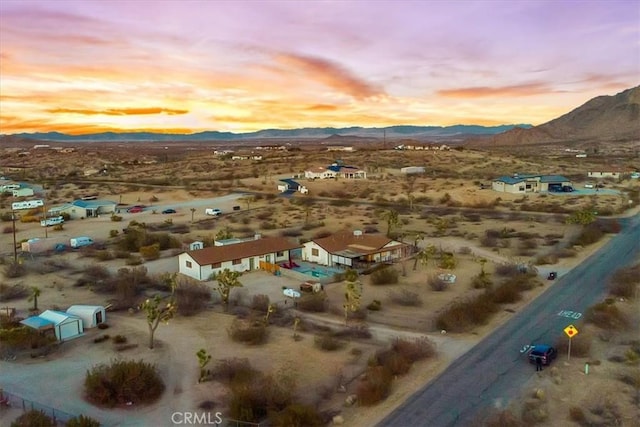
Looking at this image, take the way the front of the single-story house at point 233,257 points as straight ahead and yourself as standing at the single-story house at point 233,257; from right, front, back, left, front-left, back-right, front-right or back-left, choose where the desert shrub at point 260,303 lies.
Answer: front-right

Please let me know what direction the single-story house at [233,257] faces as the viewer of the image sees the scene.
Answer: facing the viewer and to the right of the viewer

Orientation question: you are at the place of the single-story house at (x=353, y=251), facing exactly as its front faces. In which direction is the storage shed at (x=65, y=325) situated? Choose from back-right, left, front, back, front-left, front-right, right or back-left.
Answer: right

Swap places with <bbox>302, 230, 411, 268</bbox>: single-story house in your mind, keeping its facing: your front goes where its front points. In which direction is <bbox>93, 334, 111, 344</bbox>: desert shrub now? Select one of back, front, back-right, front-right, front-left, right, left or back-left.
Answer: right

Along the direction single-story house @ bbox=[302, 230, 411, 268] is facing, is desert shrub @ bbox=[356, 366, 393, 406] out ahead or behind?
ahead

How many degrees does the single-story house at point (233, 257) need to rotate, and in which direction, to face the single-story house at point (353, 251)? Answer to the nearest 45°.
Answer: approximately 45° to its left

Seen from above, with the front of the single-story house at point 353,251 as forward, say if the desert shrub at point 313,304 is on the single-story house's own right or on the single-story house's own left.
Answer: on the single-story house's own right

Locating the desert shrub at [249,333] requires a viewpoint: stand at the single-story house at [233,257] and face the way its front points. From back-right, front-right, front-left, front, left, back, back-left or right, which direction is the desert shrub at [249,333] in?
front-right

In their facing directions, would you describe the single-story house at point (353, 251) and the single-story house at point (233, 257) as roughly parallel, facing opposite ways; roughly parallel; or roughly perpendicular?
roughly parallel

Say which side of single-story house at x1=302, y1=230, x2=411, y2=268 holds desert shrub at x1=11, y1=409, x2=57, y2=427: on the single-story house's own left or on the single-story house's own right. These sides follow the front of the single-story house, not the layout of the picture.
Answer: on the single-story house's own right

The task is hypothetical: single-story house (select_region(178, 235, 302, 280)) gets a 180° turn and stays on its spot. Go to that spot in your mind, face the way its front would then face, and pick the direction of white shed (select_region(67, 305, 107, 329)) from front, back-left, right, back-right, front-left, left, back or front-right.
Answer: left

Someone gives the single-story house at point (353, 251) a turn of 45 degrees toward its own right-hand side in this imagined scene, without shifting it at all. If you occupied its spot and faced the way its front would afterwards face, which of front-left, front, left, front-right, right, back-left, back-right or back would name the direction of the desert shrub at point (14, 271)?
right

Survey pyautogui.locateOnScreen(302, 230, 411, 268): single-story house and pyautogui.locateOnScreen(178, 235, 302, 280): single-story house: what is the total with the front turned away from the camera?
0
